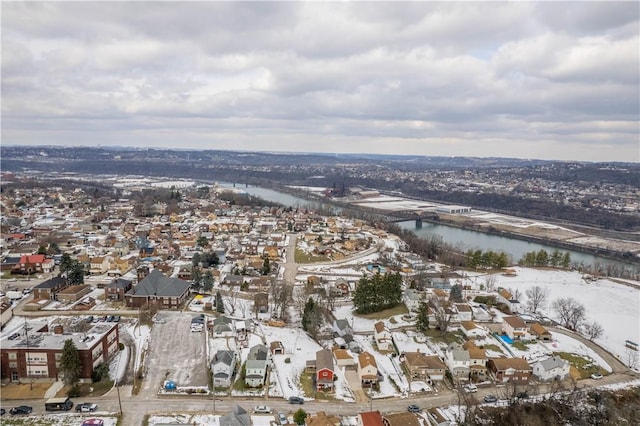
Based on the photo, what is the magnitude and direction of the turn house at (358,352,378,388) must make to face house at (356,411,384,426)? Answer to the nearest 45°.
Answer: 0° — it already faces it

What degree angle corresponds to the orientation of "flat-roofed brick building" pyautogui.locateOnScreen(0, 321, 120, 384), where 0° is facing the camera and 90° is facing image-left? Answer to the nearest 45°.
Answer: approximately 0°

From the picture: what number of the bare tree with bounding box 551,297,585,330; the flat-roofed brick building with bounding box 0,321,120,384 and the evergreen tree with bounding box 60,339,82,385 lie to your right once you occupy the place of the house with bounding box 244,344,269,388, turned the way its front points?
2

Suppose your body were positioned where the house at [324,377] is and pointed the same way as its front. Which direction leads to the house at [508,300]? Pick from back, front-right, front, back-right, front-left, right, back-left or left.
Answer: back-left

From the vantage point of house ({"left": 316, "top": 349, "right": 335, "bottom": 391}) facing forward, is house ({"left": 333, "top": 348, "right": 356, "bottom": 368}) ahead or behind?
behind

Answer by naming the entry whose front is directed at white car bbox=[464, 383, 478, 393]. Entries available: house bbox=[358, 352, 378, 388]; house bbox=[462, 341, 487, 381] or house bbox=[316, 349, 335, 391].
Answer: house bbox=[462, 341, 487, 381]

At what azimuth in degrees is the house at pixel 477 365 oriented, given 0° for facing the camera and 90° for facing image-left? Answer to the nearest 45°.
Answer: approximately 0°

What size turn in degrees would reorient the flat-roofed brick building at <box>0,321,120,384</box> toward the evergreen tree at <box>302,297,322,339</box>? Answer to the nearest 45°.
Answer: approximately 90° to its left

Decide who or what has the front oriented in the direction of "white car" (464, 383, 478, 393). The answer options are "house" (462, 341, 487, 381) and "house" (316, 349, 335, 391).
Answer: "house" (462, 341, 487, 381)
